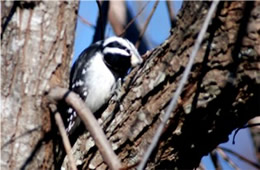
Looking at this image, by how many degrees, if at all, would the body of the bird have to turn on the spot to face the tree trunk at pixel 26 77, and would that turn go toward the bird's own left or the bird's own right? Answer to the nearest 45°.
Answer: approximately 90° to the bird's own right

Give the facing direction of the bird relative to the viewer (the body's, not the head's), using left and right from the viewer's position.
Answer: facing to the right of the viewer
